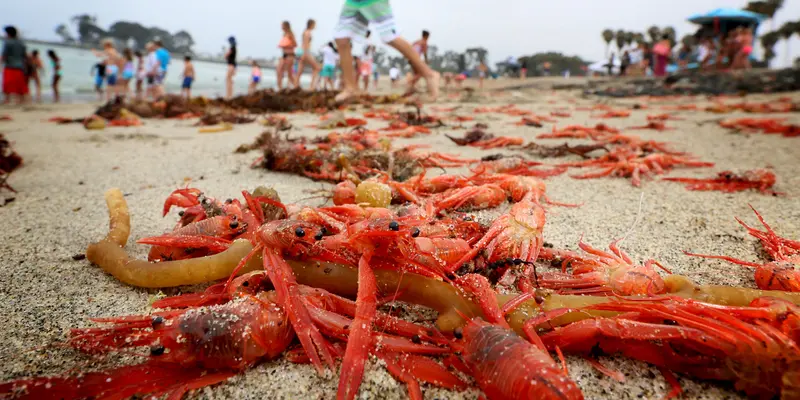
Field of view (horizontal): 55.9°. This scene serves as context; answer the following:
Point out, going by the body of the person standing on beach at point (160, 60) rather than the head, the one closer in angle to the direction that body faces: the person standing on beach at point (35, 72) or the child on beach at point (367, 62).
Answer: the person standing on beach

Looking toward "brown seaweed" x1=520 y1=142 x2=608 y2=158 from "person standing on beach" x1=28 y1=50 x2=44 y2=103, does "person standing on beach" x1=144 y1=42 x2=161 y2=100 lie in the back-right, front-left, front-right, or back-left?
front-left

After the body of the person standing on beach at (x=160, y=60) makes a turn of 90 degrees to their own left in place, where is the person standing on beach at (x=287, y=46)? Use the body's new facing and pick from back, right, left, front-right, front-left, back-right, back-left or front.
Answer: front-left

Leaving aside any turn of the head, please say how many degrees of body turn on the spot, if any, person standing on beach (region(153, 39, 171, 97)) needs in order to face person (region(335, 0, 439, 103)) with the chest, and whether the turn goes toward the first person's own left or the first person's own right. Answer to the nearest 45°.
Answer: approximately 90° to the first person's own left

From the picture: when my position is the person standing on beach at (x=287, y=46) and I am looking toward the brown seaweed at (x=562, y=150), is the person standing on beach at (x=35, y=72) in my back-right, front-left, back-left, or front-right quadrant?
back-right

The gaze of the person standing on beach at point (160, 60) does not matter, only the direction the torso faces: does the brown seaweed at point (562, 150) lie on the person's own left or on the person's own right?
on the person's own left
